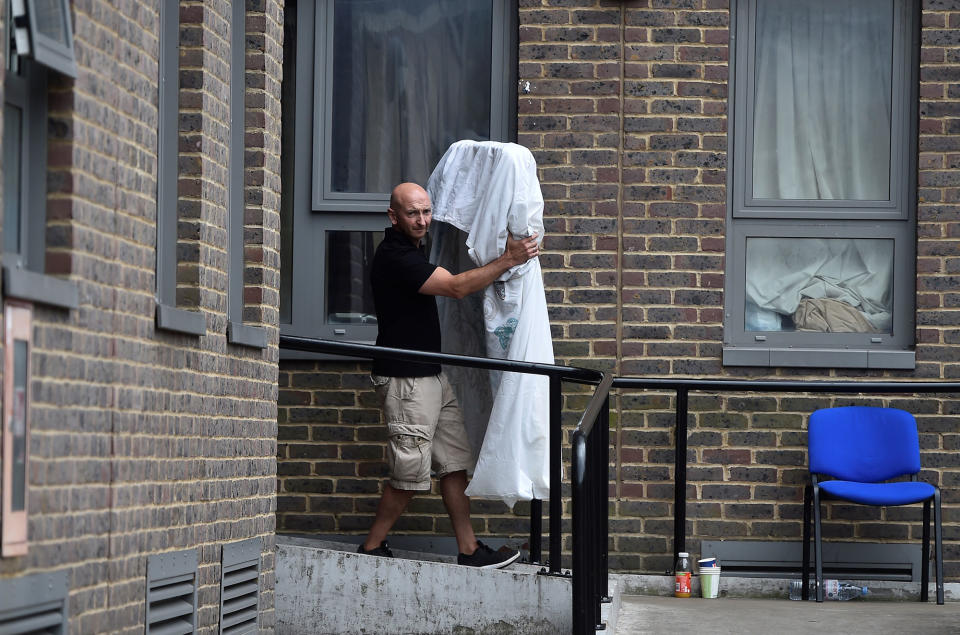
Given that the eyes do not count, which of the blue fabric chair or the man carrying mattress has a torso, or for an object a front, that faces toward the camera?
the blue fabric chair

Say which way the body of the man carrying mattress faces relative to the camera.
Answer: to the viewer's right

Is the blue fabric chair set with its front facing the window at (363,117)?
no

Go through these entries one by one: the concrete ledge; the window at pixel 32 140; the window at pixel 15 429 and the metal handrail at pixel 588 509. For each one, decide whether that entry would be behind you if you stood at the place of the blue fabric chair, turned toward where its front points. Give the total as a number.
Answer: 0

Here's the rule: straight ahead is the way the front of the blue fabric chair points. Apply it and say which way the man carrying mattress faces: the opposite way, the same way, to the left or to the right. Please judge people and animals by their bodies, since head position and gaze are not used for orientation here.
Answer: to the left

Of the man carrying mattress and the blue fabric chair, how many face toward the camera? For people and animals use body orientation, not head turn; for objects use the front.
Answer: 1

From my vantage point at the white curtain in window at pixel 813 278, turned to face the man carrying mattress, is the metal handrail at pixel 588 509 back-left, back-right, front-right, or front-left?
front-left

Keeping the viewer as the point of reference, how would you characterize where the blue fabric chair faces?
facing the viewer

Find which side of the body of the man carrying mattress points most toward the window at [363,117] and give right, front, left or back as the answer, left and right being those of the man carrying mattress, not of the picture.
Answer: left
